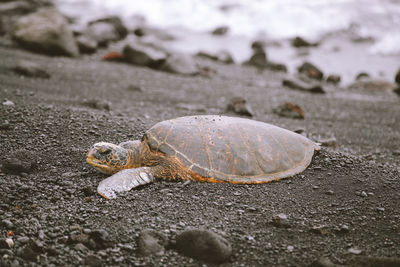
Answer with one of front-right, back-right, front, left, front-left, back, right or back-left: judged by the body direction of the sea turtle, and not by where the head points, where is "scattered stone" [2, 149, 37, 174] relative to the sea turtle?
front

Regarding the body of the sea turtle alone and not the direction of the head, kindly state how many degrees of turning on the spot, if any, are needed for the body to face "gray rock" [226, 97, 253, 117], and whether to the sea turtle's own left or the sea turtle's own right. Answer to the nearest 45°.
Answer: approximately 90° to the sea turtle's own right

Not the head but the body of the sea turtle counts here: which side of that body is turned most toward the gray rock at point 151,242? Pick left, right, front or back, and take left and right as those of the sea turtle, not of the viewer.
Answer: left

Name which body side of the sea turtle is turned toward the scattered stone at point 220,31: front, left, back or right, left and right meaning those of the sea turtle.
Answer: right

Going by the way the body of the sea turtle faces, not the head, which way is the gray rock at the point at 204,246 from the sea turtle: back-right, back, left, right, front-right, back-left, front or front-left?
left

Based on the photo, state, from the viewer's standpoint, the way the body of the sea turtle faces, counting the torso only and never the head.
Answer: to the viewer's left

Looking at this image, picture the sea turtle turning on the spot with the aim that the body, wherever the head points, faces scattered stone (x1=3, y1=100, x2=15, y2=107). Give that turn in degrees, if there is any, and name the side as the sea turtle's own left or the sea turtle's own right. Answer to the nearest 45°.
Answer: approximately 45° to the sea turtle's own right

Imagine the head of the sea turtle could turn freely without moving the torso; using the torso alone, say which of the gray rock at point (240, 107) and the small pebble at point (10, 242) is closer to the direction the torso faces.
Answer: the small pebble

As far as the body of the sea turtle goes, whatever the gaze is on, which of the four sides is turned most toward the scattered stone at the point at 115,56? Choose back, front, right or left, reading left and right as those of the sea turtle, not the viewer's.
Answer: right
